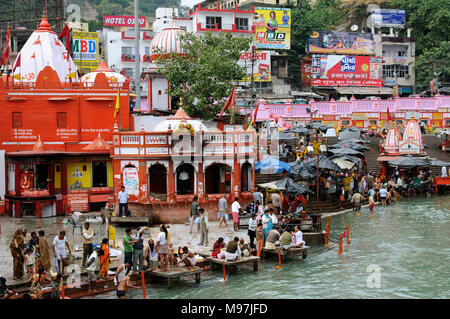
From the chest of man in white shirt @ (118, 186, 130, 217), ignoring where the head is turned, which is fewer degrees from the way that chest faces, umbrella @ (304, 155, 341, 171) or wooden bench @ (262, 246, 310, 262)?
the wooden bench

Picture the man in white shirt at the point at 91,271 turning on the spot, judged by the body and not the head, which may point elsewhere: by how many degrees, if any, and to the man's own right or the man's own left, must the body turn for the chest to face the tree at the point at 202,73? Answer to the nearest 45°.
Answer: approximately 90° to the man's own left

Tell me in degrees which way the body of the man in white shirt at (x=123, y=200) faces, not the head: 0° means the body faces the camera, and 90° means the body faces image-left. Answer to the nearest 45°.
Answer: approximately 0°

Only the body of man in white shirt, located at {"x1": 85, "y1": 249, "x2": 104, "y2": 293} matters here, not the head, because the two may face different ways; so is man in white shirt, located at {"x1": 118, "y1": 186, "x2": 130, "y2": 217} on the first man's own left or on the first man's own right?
on the first man's own left

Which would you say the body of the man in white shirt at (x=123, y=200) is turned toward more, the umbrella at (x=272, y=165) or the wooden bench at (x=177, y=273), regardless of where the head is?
the wooden bench
